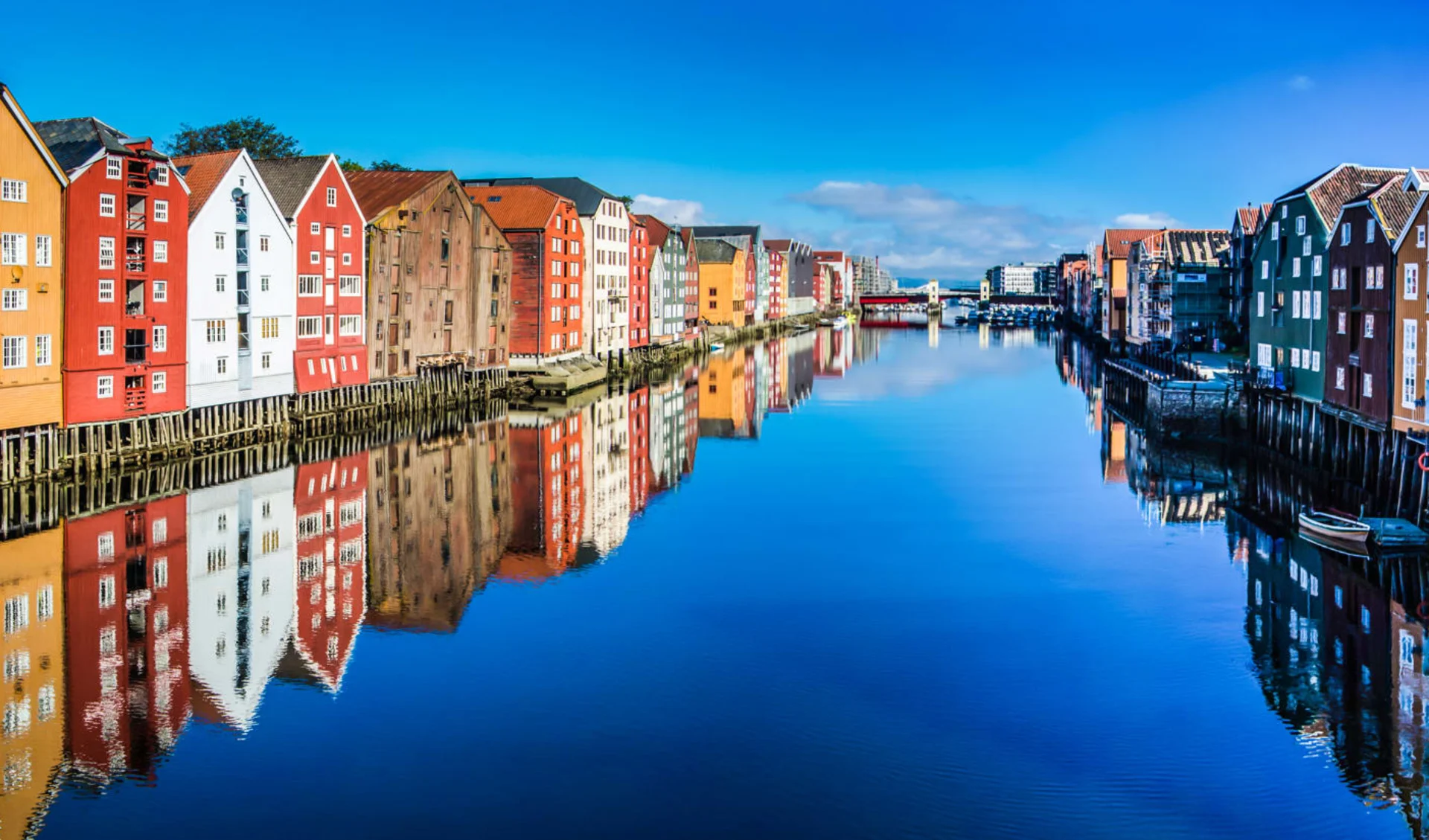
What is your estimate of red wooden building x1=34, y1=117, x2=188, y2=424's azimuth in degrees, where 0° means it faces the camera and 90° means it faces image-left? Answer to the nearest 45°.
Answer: approximately 315°

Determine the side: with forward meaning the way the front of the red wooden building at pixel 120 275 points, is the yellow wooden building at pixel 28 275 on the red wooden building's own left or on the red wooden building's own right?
on the red wooden building's own right
